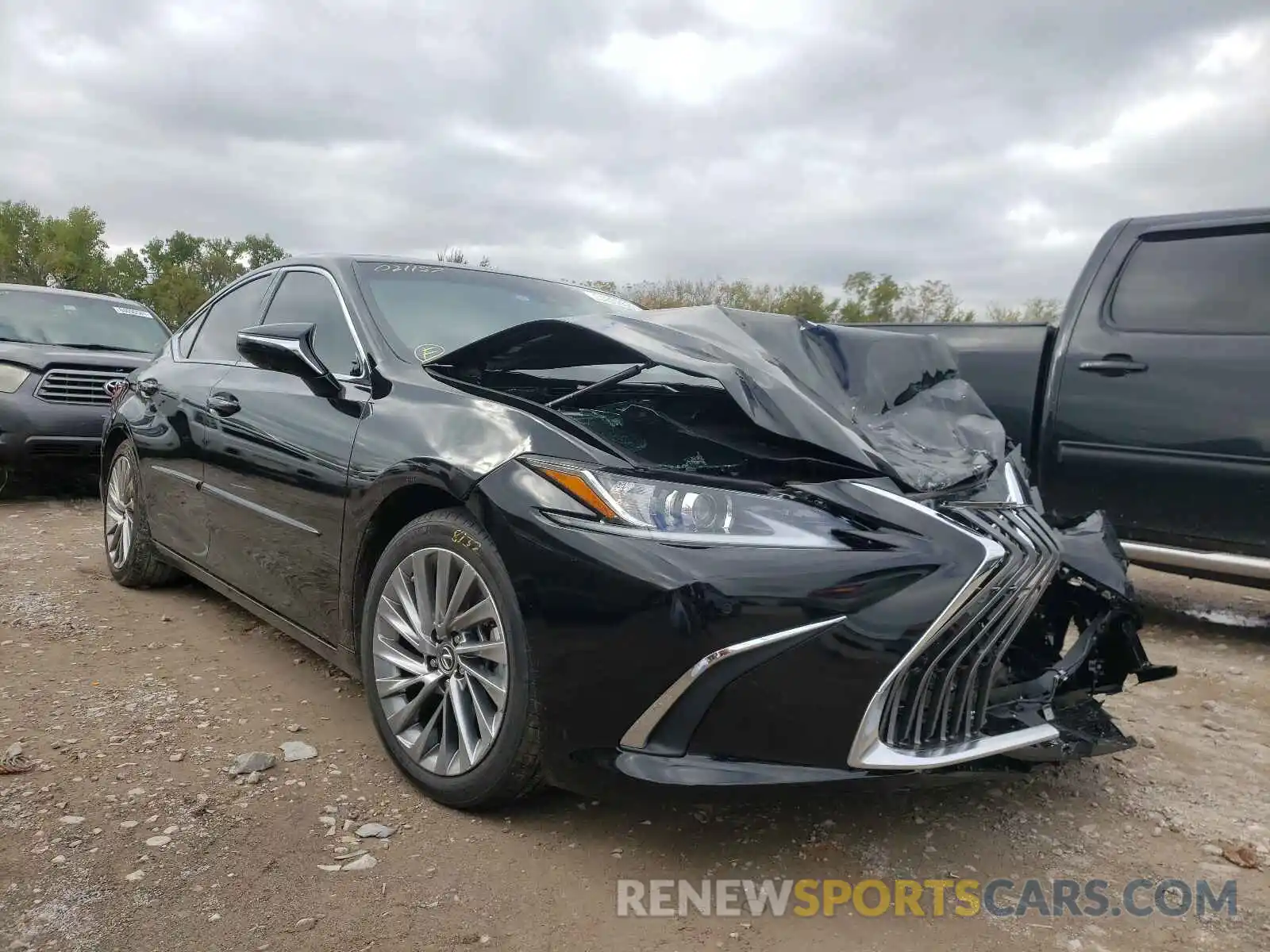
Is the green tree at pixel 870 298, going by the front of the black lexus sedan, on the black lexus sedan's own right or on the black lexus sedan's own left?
on the black lexus sedan's own left

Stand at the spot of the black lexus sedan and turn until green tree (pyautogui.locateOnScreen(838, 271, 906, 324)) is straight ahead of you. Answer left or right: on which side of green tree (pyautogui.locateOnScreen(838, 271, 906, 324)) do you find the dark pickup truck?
right

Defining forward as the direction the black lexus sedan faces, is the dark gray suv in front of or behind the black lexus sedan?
behind

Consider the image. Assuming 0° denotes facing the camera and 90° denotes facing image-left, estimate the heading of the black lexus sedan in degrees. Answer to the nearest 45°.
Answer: approximately 315°

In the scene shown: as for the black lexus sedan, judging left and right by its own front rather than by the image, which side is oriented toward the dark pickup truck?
left
